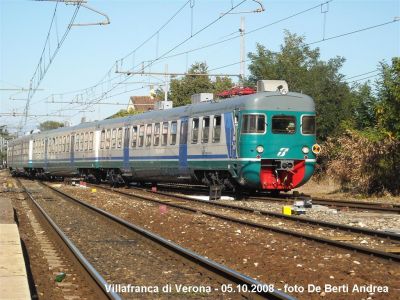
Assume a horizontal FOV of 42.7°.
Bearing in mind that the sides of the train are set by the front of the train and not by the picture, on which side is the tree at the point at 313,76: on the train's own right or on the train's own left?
on the train's own left

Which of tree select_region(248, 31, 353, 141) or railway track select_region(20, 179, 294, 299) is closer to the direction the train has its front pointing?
the railway track

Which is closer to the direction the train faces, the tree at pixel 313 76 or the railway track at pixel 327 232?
the railway track

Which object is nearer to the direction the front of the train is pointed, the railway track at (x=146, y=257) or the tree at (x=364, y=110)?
the railway track

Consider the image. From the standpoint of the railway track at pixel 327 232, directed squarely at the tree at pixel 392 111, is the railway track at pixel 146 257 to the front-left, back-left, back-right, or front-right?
back-left

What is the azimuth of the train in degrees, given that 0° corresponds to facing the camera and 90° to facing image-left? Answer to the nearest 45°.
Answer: approximately 315°

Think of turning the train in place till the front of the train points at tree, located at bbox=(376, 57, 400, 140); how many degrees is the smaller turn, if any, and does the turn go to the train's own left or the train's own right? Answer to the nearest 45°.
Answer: approximately 45° to the train's own left

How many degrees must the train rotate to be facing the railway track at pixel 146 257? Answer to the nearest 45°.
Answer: approximately 45° to its right

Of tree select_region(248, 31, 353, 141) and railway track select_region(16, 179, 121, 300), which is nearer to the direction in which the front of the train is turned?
the railway track

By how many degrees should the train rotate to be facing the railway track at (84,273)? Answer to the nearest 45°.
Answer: approximately 45° to its right

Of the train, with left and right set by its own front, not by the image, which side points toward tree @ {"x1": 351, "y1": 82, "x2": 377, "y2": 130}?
left
